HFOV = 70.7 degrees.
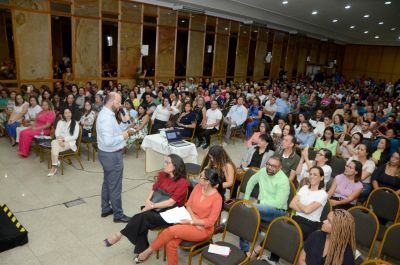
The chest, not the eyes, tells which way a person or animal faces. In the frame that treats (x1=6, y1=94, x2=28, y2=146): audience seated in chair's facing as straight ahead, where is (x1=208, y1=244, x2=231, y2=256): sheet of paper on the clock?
The sheet of paper is roughly at 10 o'clock from the audience seated in chair.

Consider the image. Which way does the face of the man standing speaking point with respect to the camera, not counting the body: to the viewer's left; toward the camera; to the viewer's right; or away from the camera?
to the viewer's right

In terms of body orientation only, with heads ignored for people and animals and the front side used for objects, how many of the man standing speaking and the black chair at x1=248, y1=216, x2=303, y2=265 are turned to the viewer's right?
1

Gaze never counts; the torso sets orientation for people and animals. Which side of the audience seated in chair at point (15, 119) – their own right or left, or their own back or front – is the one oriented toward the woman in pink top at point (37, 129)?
left

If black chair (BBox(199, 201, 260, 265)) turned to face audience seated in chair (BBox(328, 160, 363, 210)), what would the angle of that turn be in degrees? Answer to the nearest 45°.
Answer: approximately 180°

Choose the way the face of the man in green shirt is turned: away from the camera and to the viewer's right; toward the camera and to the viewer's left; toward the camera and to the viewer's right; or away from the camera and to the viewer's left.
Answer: toward the camera and to the viewer's left

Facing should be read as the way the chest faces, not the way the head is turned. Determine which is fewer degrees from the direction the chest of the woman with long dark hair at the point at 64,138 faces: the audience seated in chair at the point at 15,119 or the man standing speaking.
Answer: the man standing speaking

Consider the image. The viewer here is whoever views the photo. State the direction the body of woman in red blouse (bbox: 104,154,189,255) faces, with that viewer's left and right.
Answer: facing the viewer and to the left of the viewer

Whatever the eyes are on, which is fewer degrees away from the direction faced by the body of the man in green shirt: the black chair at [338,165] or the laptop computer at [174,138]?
the laptop computer

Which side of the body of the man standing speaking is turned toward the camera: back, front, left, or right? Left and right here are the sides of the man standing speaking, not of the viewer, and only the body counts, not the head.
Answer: right

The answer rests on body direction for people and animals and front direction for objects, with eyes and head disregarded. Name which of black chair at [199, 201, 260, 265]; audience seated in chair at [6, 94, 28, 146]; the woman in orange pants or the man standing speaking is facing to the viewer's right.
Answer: the man standing speaking

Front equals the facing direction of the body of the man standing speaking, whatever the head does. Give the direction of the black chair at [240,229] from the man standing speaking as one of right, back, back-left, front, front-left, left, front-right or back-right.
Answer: front-right

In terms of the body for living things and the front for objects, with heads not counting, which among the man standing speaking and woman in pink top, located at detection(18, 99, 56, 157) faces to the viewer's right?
the man standing speaking

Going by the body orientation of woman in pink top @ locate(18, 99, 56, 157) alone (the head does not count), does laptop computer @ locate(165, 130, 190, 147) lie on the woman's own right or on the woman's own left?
on the woman's own left

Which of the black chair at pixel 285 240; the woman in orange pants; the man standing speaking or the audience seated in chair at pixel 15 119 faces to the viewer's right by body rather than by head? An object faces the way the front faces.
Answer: the man standing speaking

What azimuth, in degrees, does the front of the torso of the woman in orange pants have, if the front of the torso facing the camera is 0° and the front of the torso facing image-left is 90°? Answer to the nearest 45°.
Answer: approximately 45°
